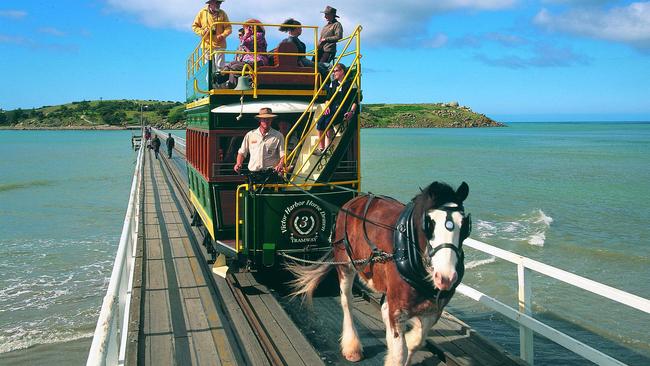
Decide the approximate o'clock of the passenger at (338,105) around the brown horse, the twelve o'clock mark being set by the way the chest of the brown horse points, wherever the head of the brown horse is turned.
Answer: The passenger is roughly at 7 o'clock from the brown horse.

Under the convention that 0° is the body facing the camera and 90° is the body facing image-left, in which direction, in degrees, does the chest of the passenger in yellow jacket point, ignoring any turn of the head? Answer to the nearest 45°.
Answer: approximately 0°

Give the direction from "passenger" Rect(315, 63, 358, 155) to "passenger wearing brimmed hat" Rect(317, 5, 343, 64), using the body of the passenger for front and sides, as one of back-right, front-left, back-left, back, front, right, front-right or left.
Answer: back-right

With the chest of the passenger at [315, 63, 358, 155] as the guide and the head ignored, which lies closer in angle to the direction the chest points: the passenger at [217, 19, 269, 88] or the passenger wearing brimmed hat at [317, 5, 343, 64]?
the passenger

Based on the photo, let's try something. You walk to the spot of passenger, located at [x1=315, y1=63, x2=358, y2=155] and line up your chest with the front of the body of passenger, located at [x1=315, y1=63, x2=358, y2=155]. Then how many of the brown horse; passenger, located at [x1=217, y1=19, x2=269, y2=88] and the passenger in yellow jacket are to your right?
2

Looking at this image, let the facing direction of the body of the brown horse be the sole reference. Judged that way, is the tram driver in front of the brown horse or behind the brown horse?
behind

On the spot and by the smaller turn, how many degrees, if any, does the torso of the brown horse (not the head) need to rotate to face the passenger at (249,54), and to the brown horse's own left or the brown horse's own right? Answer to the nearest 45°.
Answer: approximately 180°

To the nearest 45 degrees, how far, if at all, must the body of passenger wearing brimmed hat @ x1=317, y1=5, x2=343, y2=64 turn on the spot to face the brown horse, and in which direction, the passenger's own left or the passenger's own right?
approximately 45° to the passenger's own left

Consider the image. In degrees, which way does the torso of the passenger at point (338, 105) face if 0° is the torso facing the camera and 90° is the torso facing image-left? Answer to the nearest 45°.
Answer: approximately 45°

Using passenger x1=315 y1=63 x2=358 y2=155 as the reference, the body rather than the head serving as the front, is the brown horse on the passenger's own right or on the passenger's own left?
on the passenger's own left
